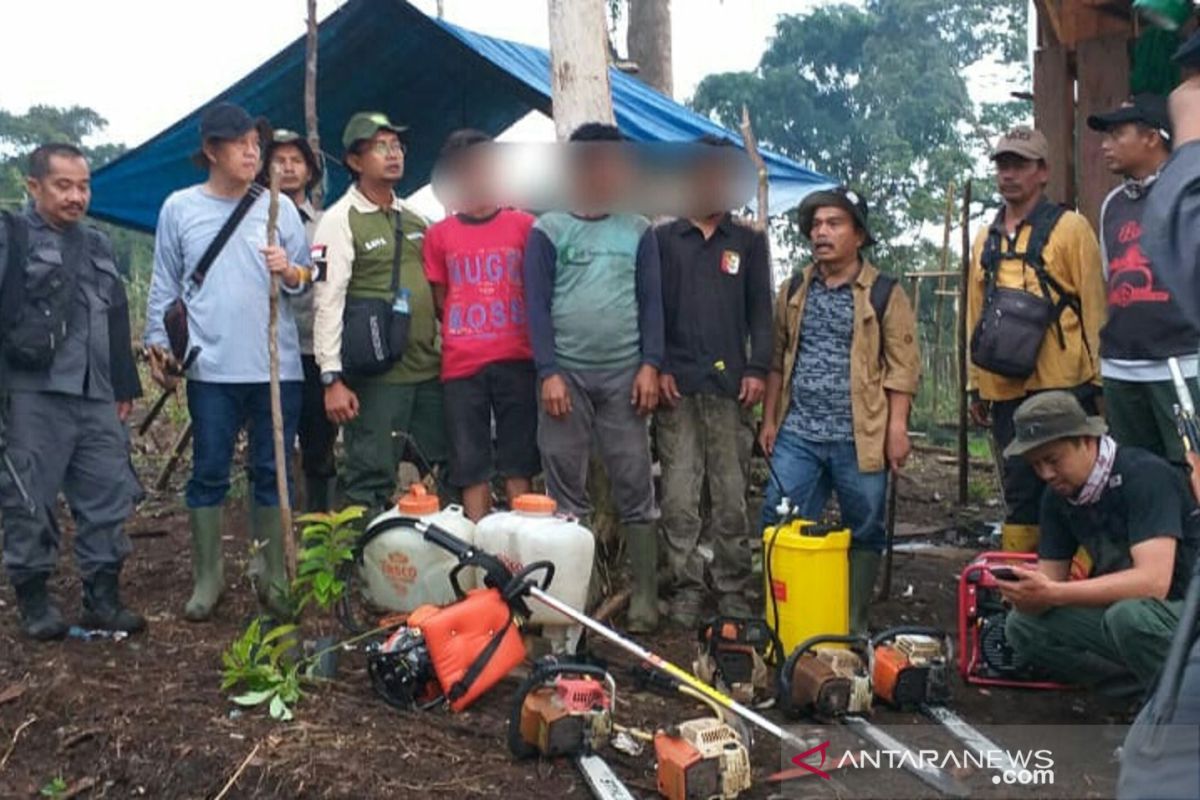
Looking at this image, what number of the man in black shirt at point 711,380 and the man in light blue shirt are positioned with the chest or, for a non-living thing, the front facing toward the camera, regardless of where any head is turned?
2

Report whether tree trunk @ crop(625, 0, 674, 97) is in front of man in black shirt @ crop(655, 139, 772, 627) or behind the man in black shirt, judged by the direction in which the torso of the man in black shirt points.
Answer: behind

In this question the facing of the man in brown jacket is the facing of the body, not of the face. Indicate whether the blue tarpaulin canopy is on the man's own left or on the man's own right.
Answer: on the man's own right

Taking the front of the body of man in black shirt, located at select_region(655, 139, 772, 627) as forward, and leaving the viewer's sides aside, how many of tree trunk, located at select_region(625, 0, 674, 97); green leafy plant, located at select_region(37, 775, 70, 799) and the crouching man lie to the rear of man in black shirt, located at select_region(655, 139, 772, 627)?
1

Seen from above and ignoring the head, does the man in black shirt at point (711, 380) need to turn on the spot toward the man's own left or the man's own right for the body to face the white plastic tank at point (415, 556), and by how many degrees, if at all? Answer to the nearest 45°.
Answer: approximately 45° to the man's own right

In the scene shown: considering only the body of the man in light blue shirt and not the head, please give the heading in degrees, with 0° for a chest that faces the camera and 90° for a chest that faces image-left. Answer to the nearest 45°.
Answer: approximately 0°

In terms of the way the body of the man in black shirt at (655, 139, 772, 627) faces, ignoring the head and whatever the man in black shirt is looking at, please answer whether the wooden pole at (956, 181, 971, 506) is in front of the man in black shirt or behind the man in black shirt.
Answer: behind

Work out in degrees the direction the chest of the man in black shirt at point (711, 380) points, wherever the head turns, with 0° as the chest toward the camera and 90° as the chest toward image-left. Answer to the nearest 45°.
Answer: approximately 0°

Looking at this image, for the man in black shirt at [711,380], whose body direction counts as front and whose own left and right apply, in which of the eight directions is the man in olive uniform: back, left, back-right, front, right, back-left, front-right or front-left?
right

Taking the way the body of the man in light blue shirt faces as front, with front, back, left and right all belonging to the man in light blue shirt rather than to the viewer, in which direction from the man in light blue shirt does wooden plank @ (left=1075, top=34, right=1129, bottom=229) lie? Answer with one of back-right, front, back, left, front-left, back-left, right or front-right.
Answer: left
